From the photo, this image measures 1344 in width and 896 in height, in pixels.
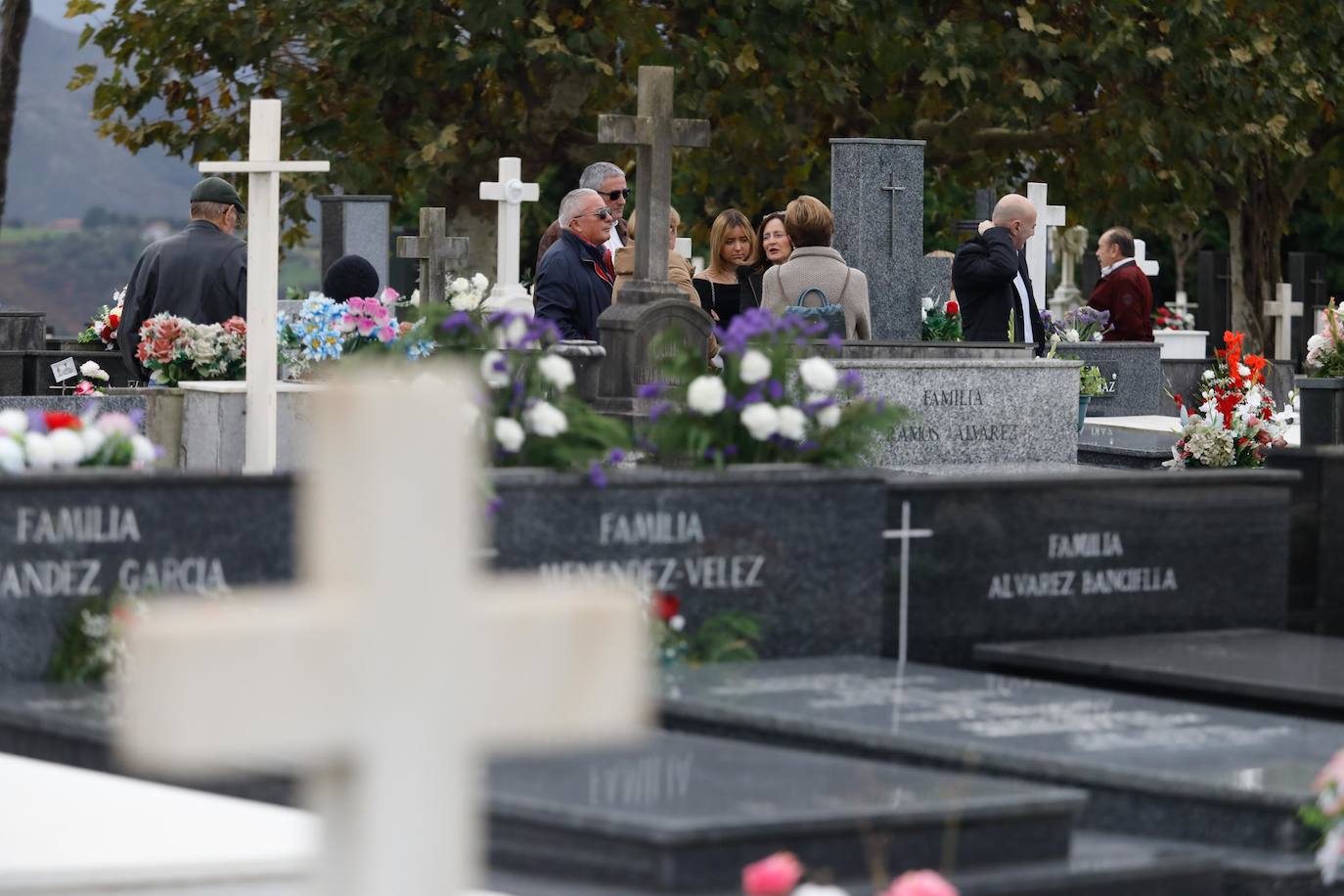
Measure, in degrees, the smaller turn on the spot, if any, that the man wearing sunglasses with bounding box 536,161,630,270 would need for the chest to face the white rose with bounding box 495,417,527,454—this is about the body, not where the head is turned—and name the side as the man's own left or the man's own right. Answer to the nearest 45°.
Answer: approximately 45° to the man's own right

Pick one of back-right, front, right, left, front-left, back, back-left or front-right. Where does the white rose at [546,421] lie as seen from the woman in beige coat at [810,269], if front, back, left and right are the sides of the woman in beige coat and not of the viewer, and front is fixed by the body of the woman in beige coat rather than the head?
back

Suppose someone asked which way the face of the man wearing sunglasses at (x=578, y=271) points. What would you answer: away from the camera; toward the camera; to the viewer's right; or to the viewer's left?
to the viewer's right

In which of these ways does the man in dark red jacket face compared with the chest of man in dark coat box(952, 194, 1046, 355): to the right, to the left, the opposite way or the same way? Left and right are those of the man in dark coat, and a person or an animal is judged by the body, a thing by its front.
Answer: the opposite way

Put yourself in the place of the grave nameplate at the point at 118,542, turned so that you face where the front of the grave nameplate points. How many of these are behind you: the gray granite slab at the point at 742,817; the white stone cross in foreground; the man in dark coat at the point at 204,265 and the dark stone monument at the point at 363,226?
2

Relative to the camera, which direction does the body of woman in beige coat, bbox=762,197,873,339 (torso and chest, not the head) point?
away from the camera

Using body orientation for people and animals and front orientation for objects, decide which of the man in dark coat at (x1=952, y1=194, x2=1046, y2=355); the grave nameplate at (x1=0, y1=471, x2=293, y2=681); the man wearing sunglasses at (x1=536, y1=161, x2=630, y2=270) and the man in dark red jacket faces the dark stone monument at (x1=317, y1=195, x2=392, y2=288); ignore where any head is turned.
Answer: the man in dark red jacket

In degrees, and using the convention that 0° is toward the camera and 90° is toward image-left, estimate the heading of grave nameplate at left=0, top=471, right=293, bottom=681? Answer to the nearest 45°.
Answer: approximately 0°

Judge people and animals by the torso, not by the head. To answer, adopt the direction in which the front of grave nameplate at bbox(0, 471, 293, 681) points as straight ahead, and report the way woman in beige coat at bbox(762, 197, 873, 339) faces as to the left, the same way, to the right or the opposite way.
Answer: the opposite way

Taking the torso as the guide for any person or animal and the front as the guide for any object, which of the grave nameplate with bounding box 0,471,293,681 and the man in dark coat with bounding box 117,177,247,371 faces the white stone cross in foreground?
the grave nameplate

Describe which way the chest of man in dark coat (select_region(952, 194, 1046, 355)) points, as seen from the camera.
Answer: to the viewer's right

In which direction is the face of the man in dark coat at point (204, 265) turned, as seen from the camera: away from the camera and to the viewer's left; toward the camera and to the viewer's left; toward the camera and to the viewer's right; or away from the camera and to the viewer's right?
away from the camera and to the viewer's right

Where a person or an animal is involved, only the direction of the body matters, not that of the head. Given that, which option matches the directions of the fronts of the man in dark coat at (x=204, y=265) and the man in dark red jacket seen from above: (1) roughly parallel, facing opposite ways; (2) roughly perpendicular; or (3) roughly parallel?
roughly perpendicular
